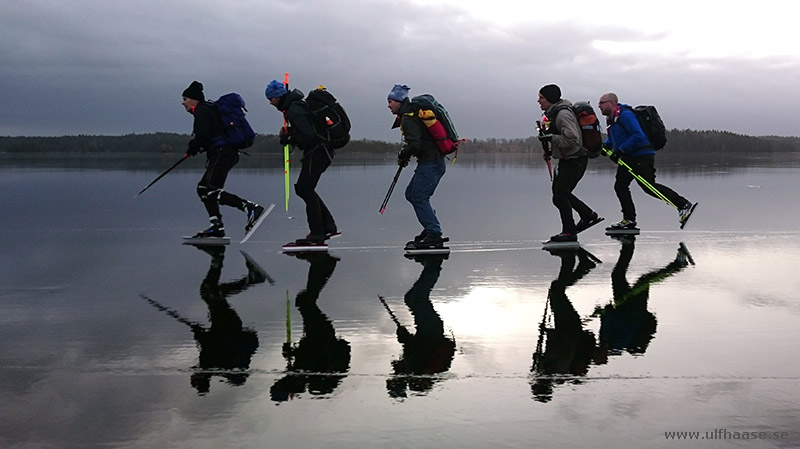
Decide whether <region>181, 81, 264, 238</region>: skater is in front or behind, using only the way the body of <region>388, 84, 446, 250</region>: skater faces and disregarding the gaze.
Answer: in front

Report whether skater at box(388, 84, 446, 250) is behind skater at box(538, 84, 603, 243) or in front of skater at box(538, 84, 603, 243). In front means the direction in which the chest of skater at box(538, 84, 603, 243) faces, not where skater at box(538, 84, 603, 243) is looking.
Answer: in front

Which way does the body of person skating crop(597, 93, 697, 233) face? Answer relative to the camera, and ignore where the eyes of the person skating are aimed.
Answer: to the viewer's left

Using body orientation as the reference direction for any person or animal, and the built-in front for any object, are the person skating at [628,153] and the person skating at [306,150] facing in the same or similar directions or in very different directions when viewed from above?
same or similar directions

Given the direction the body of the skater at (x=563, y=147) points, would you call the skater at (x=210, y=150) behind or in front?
in front

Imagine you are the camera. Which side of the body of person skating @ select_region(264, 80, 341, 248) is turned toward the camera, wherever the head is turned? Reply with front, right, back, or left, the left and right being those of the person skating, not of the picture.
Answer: left

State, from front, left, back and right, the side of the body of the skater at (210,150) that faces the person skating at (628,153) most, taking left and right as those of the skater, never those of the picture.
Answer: back

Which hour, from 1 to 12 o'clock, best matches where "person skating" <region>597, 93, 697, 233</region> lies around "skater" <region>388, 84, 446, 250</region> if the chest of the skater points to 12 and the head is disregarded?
The person skating is roughly at 5 o'clock from the skater.

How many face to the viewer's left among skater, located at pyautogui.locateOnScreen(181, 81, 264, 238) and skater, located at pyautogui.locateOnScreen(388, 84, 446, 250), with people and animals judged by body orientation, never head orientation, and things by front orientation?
2

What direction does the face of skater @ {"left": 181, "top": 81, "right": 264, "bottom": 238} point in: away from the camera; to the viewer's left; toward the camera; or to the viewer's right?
to the viewer's left

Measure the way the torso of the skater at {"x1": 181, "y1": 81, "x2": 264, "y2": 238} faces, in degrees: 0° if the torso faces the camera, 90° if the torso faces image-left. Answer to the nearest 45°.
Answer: approximately 90°

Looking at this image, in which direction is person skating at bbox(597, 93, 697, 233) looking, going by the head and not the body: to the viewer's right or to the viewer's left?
to the viewer's left

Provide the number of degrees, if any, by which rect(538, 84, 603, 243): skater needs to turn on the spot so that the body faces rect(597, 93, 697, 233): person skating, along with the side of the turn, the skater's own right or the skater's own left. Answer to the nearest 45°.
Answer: approximately 135° to the skater's own right

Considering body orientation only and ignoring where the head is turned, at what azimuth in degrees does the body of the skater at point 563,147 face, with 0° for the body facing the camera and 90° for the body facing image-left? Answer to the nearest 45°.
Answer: approximately 90°

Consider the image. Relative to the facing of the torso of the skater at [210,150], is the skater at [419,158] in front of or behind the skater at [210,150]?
behind

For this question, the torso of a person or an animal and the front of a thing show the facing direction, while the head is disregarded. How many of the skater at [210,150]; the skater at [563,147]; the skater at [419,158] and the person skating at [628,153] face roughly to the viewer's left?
4

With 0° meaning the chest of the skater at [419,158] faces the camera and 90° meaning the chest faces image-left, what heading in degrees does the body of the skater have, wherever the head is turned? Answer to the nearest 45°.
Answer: approximately 90°

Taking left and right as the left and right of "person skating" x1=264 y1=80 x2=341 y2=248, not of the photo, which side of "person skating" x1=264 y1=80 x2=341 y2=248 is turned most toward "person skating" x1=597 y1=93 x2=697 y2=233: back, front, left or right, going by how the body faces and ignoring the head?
back

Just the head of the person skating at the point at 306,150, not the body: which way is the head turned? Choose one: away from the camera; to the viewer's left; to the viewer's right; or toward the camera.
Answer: to the viewer's left
